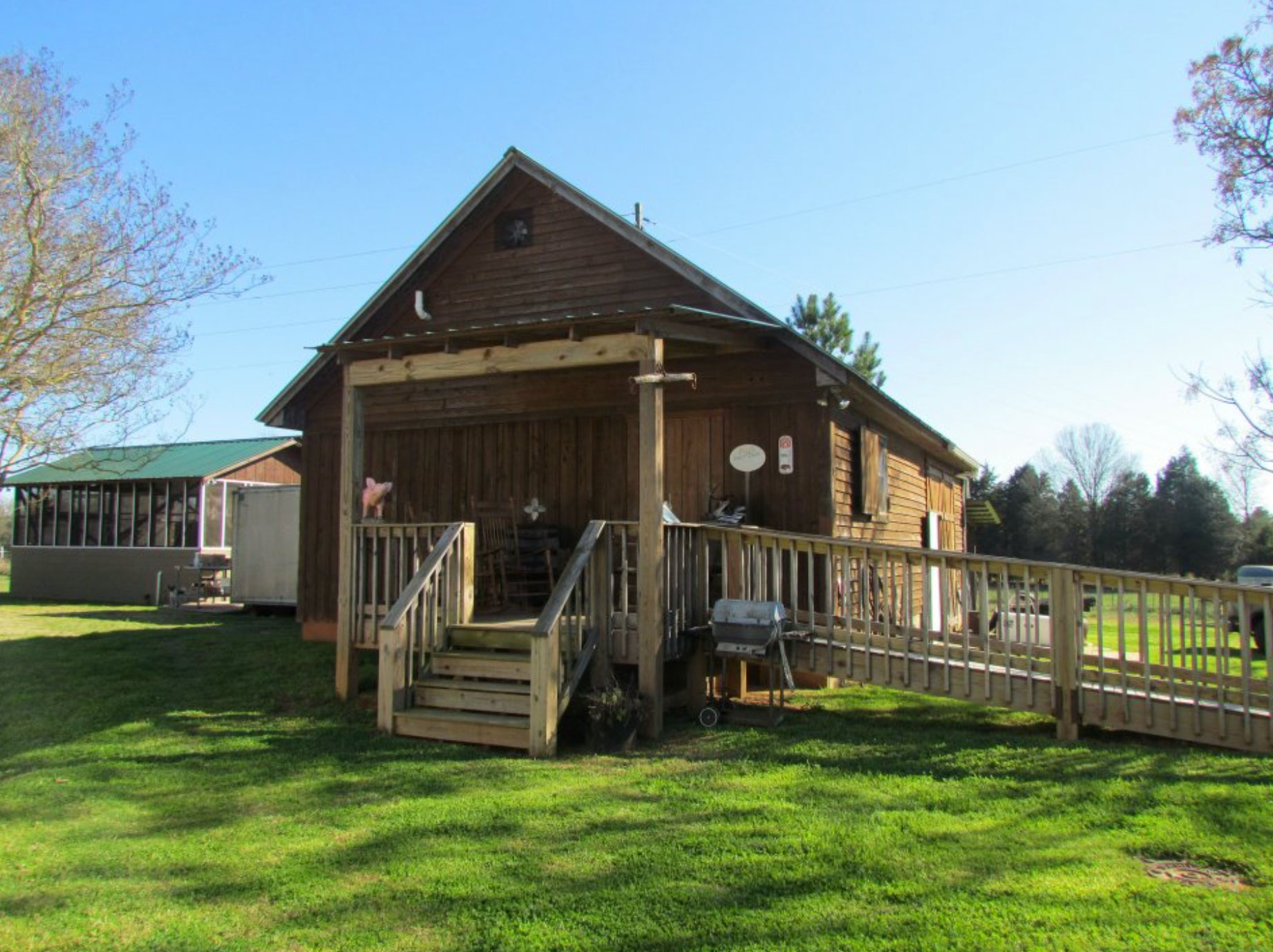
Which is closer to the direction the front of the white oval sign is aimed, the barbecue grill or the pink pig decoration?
the barbecue grill

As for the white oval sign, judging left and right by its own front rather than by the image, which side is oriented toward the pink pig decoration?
right

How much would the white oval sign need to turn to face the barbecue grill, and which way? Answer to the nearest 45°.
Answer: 0° — it already faces it

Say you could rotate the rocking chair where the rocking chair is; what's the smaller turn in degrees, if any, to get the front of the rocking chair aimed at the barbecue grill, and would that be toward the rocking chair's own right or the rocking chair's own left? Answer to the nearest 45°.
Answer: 0° — it already faces it

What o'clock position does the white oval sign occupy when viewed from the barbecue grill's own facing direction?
The white oval sign is roughly at 6 o'clock from the barbecue grill.

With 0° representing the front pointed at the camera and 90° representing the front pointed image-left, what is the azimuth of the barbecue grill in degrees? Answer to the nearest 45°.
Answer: approximately 0°

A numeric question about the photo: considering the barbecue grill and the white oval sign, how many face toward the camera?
2

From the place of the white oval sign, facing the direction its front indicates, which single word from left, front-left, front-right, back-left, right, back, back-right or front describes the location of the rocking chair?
right
